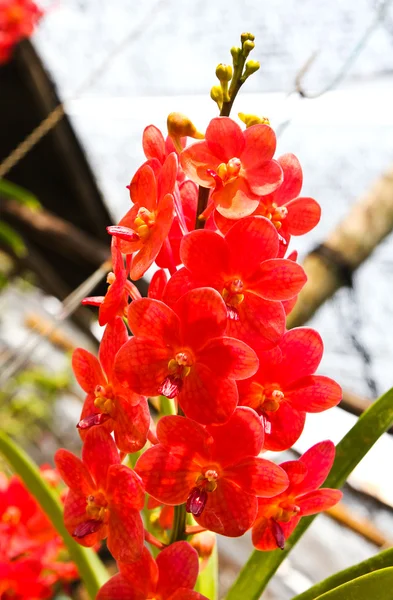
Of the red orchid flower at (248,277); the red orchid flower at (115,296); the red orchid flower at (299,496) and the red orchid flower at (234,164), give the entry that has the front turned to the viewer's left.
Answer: the red orchid flower at (115,296)

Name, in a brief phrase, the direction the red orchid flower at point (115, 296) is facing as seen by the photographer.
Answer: facing to the left of the viewer

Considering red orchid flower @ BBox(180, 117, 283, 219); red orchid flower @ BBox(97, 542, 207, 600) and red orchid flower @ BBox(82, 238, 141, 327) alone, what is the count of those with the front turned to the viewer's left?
1

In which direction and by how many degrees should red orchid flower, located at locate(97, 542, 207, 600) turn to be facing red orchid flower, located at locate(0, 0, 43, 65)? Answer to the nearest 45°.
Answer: approximately 135° to its right

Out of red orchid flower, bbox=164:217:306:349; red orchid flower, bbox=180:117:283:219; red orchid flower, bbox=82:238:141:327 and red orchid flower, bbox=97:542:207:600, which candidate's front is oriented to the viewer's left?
red orchid flower, bbox=82:238:141:327

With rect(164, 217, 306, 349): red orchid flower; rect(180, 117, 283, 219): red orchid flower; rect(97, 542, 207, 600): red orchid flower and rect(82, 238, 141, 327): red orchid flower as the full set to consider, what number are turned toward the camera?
3

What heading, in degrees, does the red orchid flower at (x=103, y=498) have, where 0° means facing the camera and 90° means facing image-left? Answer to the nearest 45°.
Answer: approximately 45°

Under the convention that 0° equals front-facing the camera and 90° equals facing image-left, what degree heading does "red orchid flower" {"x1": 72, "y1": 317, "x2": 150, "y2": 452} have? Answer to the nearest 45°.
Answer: approximately 45°
